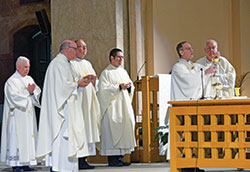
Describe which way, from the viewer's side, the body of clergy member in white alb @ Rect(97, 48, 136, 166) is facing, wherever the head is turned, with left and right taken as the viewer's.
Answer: facing the viewer and to the right of the viewer

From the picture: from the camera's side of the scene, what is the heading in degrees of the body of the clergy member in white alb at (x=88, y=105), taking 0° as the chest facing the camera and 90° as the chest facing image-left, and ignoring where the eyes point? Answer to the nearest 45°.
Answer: approximately 315°

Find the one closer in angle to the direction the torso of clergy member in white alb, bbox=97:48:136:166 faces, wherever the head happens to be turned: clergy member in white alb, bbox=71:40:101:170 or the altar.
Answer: the altar

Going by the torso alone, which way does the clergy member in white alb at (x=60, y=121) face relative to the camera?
to the viewer's right

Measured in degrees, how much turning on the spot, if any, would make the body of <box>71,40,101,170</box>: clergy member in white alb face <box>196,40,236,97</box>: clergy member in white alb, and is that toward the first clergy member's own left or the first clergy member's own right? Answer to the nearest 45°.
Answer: approximately 45° to the first clergy member's own left

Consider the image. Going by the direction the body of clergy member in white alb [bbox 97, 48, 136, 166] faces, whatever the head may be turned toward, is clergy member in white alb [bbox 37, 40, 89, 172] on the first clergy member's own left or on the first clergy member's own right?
on the first clergy member's own right

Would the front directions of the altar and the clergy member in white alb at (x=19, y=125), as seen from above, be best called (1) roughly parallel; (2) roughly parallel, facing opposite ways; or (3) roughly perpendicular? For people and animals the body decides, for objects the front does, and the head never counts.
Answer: roughly perpendicular

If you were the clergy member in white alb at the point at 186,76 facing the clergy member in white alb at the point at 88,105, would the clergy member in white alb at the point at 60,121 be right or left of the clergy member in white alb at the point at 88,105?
left

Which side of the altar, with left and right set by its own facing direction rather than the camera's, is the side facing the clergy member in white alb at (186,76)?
back

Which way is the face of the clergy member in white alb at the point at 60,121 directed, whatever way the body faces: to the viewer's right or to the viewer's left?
to the viewer's right

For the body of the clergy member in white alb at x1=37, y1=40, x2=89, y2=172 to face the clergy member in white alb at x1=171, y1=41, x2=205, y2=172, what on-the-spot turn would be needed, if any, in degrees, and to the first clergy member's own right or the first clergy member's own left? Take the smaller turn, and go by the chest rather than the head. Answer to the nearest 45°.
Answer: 0° — they already face them

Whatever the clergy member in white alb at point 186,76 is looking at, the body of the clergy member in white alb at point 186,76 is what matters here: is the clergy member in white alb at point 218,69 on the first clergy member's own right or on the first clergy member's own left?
on the first clergy member's own left
